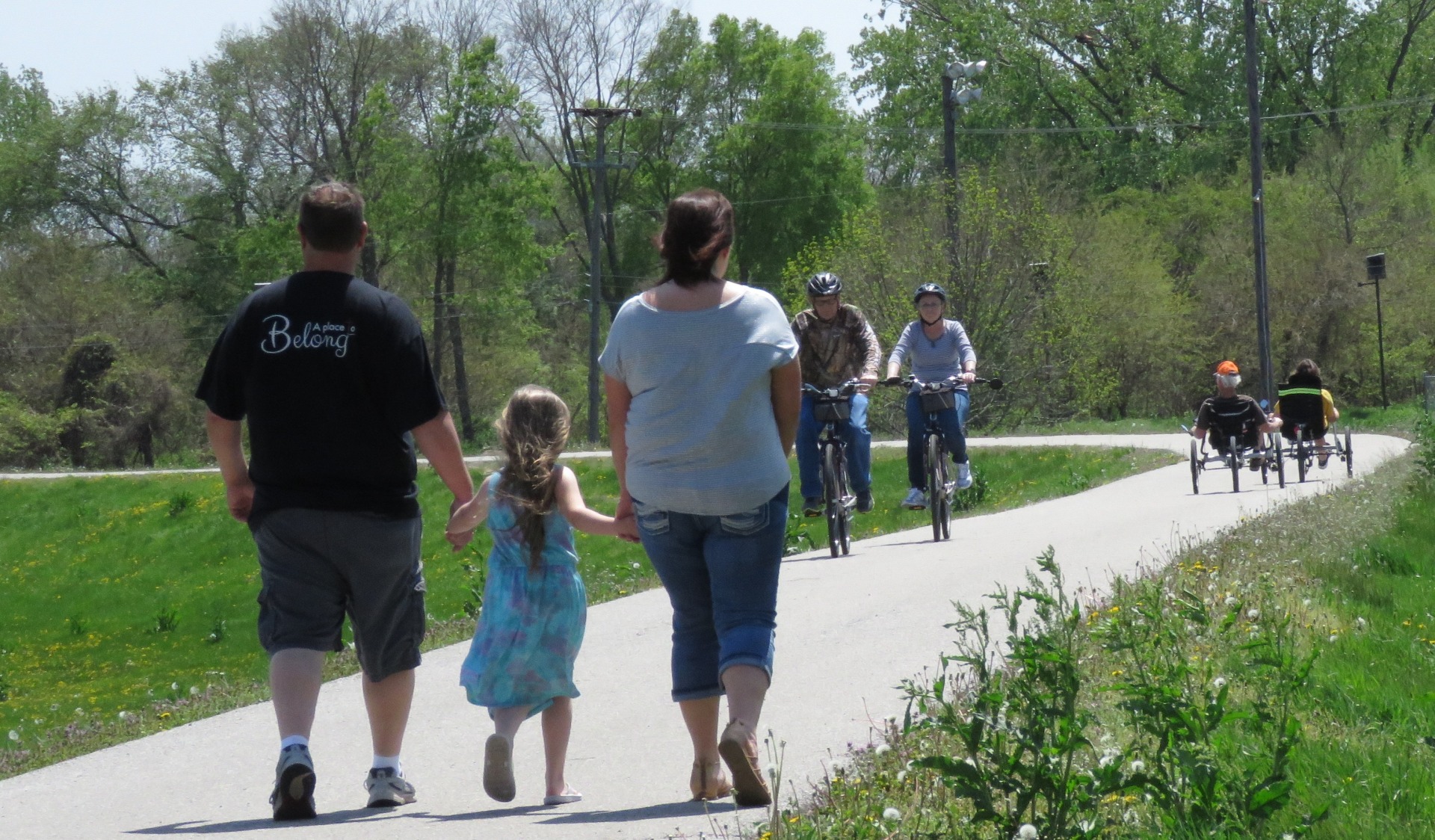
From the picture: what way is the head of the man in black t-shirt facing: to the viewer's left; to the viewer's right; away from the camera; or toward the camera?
away from the camera

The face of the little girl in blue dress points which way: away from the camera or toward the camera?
away from the camera

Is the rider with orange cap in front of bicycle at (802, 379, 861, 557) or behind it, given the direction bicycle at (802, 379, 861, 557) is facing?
behind

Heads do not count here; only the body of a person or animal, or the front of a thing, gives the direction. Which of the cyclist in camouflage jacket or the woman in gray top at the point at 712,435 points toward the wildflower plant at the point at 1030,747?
the cyclist in camouflage jacket

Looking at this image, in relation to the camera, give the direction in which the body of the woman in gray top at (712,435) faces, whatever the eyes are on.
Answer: away from the camera

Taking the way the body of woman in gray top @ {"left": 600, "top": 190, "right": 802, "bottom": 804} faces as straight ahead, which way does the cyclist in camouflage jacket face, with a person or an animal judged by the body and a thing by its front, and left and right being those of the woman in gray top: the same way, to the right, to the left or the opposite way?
the opposite way

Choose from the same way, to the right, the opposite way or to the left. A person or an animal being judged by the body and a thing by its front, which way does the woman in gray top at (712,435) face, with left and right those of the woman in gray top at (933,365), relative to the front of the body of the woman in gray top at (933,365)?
the opposite way

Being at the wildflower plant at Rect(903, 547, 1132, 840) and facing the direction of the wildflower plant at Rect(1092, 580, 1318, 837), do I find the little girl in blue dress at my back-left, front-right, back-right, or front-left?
back-left

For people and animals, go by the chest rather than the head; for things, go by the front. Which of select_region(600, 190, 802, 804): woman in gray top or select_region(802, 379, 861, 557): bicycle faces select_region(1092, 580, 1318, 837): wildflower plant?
the bicycle

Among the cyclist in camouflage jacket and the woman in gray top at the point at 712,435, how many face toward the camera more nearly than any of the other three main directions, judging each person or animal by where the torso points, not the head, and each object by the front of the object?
1
